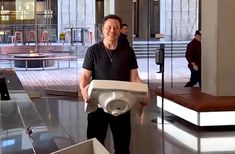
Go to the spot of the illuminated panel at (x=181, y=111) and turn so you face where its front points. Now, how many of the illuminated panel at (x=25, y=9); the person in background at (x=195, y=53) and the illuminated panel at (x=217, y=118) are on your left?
1

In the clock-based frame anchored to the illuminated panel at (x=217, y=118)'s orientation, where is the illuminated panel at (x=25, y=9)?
the illuminated panel at (x=25, y=9) is roughly at 5 o'clock from the illuminated panel at (x=217, y=118).

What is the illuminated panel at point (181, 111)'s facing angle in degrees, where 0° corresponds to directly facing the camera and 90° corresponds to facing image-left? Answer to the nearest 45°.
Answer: approximately 45°

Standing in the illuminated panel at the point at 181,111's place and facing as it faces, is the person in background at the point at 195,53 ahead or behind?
behind

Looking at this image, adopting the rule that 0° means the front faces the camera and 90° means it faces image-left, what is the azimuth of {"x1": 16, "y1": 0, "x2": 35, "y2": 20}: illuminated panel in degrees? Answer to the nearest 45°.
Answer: approximately 0°

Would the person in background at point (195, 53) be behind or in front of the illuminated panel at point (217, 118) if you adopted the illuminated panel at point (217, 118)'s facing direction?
behind

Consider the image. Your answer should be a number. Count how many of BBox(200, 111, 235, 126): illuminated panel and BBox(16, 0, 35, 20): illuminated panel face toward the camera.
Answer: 2

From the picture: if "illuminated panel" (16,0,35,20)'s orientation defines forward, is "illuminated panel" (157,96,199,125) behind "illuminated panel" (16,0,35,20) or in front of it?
in front
